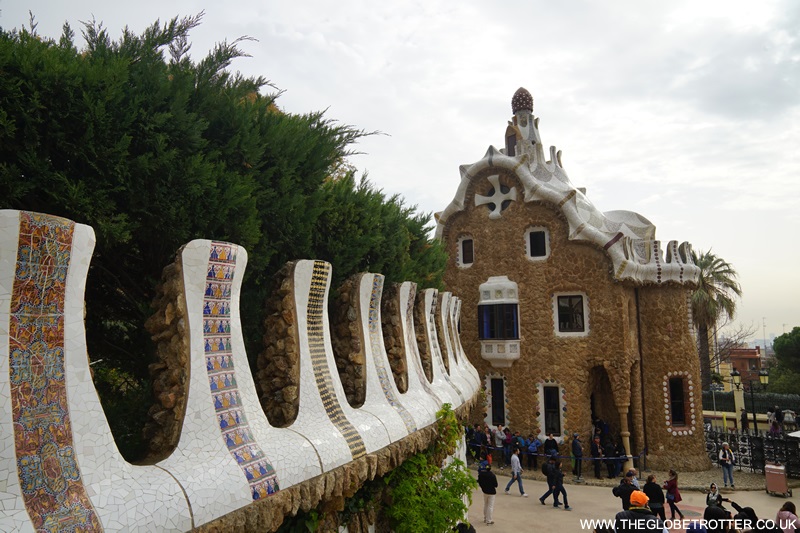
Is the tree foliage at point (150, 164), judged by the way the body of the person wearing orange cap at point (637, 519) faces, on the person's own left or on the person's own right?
on the person's own left

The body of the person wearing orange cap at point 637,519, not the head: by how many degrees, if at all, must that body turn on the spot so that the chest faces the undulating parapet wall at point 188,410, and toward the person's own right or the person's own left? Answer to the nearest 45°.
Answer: approximately 135° to the person's own left

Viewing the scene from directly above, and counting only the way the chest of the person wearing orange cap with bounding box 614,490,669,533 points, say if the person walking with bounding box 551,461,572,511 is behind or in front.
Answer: in front

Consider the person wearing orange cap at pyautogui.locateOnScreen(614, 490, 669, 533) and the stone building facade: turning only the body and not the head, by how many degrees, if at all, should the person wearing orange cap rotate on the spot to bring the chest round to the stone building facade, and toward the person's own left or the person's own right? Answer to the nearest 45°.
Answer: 0° — they already face it

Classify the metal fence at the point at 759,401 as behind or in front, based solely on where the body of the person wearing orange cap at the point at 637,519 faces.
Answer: in front

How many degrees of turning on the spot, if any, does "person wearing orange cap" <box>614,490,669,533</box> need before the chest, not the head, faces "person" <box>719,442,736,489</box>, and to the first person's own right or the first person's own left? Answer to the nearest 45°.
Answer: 0° — they already face them

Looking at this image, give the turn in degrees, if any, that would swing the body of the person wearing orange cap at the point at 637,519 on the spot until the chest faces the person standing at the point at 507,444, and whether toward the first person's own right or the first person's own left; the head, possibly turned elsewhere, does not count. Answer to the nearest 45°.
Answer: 0° — they already face them

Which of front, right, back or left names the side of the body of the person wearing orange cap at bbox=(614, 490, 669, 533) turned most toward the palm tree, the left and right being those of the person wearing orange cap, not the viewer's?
front

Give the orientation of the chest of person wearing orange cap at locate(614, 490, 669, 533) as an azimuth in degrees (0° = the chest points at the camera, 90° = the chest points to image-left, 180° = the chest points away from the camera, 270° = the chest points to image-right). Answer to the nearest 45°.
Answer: approximately 180°

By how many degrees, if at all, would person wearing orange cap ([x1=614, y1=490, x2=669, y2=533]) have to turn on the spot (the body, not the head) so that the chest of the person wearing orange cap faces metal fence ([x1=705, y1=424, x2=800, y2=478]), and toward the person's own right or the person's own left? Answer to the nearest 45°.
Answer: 0° — they already face it

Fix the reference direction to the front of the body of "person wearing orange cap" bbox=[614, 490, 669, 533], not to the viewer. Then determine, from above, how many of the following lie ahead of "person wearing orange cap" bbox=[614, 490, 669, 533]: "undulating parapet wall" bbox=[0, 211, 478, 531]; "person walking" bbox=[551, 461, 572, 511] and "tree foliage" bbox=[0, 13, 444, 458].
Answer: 1

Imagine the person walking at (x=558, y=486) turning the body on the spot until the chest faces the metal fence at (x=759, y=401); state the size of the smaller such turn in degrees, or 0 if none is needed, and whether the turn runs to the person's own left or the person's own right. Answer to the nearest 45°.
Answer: approximately 90° to the person's own left
